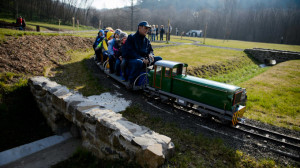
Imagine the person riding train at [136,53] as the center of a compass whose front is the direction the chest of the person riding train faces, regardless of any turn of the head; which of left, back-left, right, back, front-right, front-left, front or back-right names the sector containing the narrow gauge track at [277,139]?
front

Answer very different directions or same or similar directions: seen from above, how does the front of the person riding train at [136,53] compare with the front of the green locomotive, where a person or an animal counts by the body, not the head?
same or similar directions

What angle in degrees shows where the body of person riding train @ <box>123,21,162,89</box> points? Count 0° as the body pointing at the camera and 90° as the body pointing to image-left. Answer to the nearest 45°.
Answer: approximately 315°

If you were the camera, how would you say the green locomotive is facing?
facing the viewer and to the right of the viewer

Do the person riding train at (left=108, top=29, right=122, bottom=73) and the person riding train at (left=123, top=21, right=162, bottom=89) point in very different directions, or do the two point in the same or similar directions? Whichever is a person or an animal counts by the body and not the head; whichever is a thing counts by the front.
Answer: same or similar directions

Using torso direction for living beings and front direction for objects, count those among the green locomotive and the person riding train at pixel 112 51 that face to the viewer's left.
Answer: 0

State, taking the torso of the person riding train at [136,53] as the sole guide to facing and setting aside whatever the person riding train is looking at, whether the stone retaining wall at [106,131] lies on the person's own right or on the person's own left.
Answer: on the person's own right

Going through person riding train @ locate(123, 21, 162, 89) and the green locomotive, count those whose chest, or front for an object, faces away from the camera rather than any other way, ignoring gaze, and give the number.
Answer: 0

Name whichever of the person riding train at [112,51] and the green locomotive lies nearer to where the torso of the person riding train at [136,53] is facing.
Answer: the green locomotive

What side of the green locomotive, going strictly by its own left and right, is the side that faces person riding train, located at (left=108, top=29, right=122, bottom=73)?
back

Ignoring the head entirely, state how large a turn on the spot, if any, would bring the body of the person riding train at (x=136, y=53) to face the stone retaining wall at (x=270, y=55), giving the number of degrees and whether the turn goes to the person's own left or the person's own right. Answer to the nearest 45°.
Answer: approximately 90° to the person's own left

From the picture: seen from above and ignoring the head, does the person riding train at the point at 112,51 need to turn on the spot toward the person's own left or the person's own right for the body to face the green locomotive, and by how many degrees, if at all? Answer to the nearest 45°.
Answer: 0° — they already face it

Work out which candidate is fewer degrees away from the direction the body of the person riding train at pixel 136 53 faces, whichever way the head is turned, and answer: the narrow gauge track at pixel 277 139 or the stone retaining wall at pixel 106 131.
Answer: the narrow gauge track
